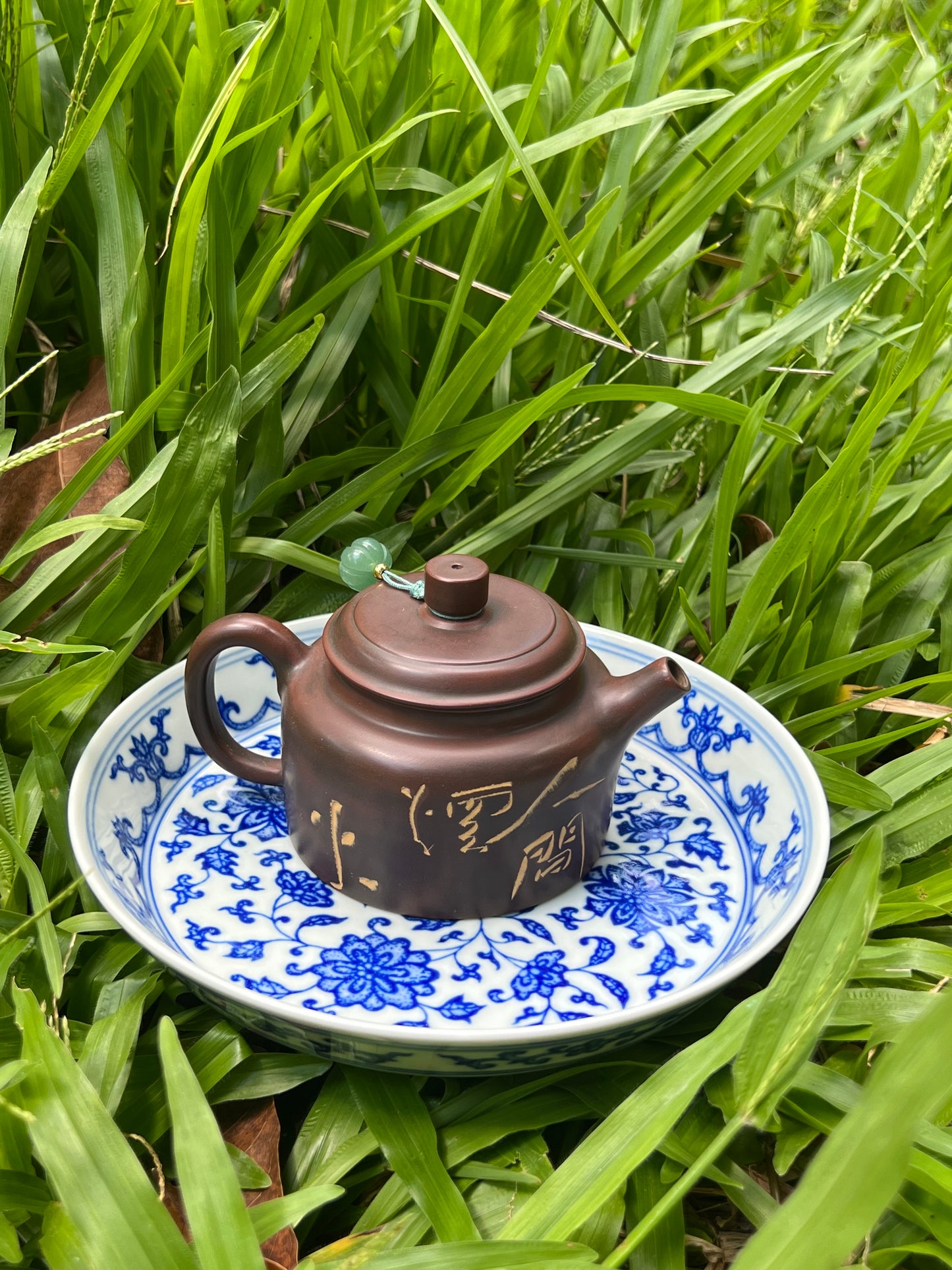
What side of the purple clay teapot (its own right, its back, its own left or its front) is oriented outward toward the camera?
right
